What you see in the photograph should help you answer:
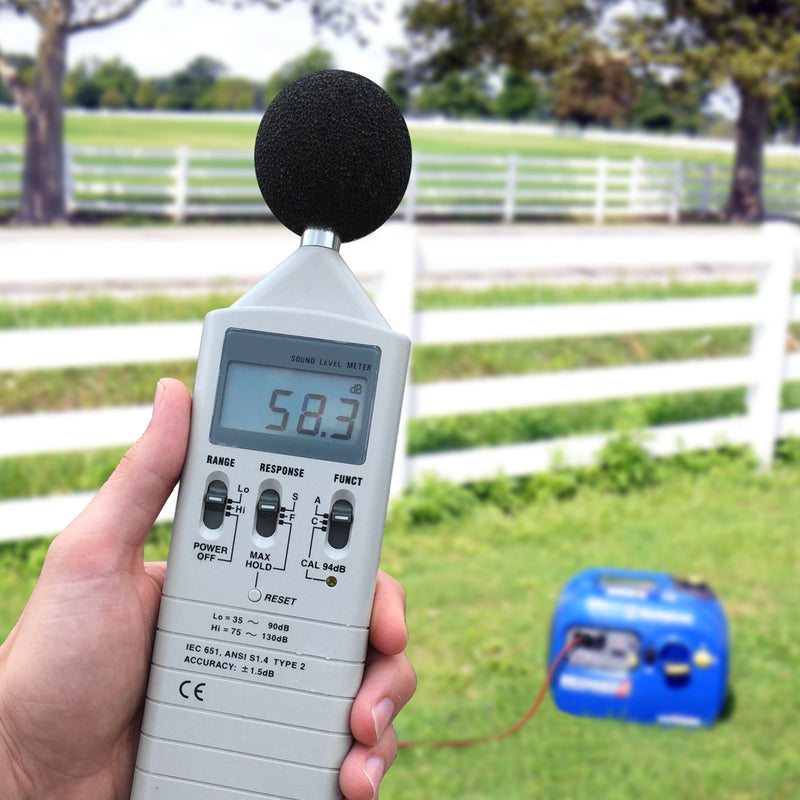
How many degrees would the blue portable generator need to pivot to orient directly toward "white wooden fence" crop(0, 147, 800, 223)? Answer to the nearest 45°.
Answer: approximately 180°

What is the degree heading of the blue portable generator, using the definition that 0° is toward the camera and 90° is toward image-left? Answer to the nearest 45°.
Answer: approximately 0°

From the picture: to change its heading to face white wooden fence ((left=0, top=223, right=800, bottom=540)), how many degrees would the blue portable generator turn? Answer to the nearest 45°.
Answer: approximately 180°

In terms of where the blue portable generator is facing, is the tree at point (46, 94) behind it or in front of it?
behind

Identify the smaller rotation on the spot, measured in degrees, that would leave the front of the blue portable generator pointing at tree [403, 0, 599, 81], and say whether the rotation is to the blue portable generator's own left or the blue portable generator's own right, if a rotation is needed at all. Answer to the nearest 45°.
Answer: approximately 180°
